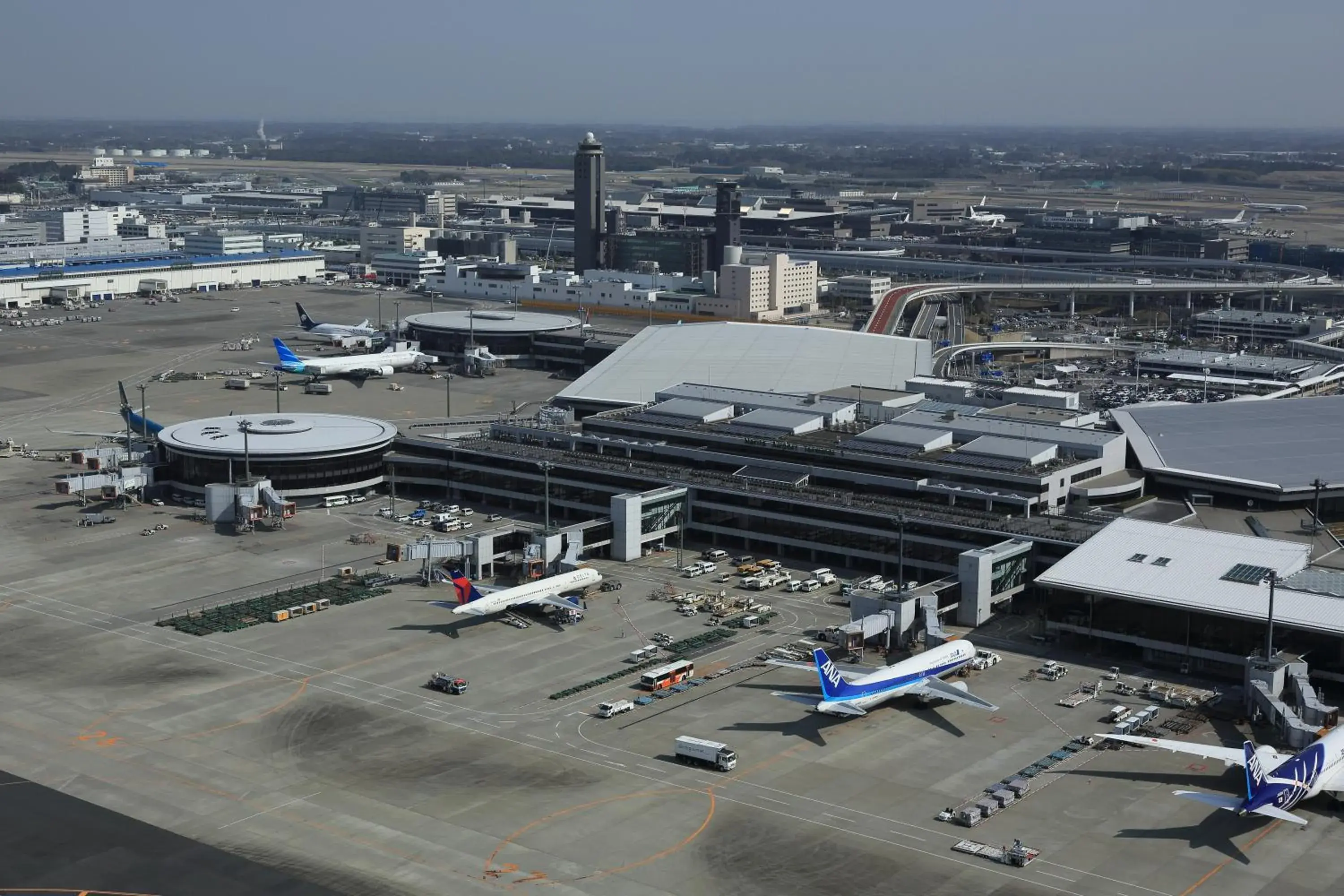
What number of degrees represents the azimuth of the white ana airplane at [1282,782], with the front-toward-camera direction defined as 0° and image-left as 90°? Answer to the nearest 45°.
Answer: approximately 225°
